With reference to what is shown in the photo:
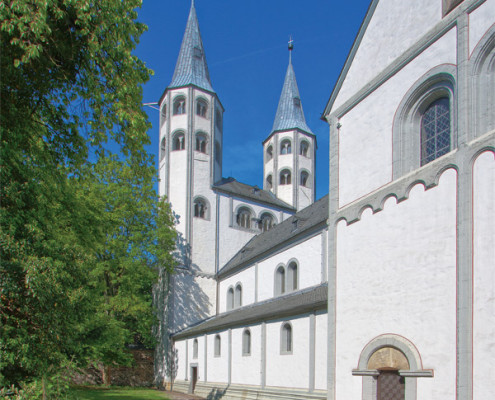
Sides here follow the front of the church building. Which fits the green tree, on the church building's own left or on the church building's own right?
on the church building's own left

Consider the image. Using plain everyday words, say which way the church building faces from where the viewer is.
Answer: facing away from the viewer and to the left of the viewer
